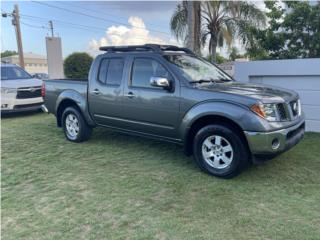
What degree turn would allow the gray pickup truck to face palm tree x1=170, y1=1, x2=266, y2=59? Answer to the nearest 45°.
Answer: approximately 135° to its left

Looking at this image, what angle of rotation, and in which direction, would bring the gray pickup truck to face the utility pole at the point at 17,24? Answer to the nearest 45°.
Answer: approximately 180°

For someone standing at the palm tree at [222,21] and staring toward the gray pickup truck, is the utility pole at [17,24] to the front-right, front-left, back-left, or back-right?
back-right

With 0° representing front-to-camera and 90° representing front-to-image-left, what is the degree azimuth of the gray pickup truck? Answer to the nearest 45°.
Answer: approximately 315°
